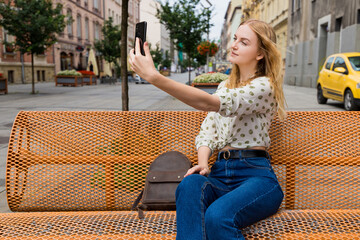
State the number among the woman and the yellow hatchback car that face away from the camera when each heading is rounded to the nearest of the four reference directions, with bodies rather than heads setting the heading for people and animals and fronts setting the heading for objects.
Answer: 0

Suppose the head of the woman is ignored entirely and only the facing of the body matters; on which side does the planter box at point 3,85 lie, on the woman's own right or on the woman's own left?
on the woman's own right

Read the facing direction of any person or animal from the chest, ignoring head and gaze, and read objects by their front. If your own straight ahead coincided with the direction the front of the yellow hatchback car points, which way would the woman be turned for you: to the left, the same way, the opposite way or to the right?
to the right

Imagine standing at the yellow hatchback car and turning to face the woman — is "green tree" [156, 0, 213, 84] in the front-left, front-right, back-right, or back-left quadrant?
back-right

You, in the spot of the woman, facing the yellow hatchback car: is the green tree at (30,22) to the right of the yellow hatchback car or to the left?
left

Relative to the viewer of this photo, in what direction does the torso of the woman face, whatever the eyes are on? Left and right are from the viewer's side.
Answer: facing the viewer and to the left of the viewer

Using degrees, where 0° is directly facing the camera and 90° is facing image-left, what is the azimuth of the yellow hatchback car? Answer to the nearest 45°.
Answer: approximately 315°

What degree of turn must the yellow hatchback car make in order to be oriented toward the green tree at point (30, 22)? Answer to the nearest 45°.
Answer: approximately 135° to its right

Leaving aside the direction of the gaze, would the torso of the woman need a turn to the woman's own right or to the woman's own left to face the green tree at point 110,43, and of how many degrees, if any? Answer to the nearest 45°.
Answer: approximately 135° to the woman's own right

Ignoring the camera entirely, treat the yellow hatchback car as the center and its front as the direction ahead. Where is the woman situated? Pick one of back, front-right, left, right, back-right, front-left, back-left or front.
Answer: front-right

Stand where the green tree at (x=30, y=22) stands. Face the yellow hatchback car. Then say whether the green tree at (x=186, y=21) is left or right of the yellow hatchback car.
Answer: left
